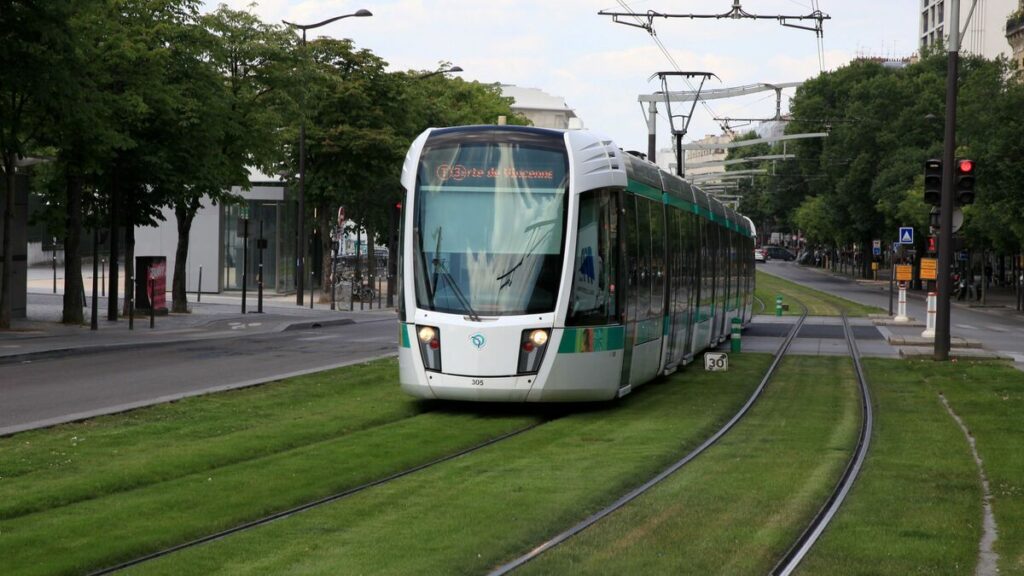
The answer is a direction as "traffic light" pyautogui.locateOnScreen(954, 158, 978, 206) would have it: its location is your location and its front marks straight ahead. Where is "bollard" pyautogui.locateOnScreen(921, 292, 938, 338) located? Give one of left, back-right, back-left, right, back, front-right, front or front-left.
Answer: back

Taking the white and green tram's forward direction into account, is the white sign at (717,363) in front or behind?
behind

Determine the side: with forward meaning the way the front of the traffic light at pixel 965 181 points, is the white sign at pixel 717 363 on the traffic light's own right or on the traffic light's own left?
on the traffic light's own right

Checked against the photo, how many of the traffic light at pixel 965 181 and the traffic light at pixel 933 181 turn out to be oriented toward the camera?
2

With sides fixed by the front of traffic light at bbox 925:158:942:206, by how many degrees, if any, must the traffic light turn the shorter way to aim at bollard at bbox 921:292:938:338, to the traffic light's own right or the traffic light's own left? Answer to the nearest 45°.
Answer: approximately 180°

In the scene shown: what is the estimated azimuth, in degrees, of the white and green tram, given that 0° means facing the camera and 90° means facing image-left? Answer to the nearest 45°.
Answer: approximately 45°

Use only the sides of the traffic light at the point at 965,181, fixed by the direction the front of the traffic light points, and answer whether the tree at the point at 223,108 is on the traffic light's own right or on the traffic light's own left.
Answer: on the traffic light's own right

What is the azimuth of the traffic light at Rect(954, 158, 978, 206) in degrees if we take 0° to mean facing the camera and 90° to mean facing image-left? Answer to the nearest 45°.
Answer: approximately 0°

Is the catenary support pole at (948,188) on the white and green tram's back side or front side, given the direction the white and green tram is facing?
on the back side
